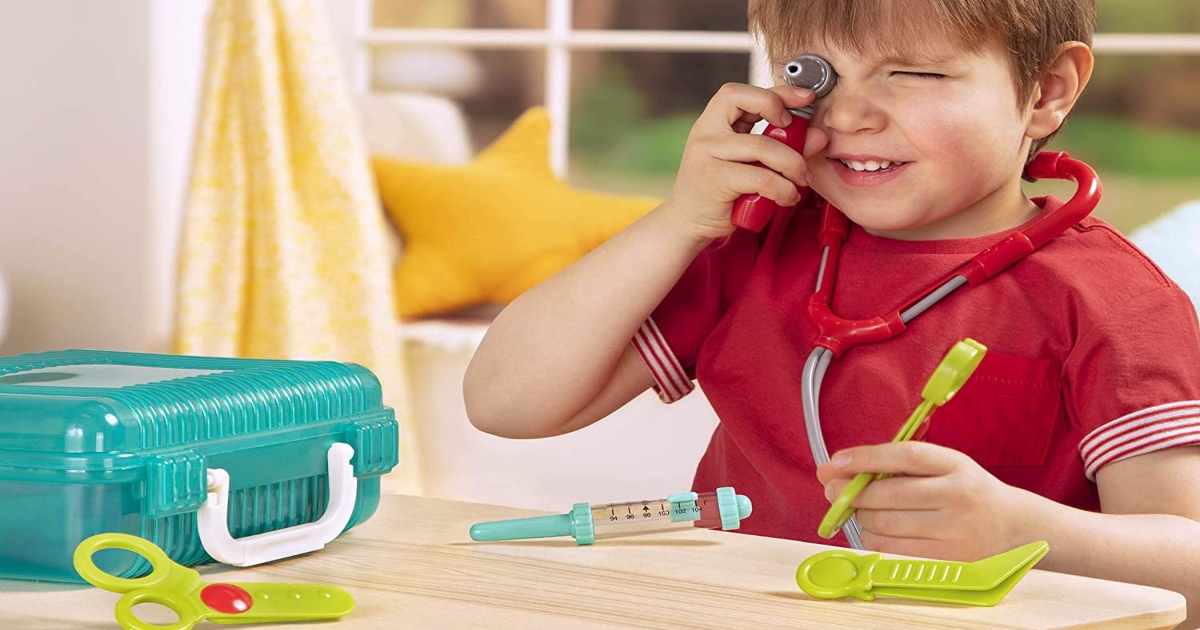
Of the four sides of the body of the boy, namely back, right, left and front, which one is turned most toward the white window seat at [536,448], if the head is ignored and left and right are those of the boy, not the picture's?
right

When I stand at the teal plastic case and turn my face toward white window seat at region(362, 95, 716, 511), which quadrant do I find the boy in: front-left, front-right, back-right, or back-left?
front-right

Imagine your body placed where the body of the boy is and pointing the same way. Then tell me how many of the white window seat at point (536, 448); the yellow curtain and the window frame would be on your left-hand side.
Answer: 0

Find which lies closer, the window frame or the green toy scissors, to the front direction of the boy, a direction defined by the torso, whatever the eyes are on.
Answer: the green toy scissors

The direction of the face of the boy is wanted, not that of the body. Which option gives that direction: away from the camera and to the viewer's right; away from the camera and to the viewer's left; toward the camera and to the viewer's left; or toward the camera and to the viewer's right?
toward the camera and to the viewer's left

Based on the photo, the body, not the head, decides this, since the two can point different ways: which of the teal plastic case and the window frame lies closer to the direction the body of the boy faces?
the teal plastic case

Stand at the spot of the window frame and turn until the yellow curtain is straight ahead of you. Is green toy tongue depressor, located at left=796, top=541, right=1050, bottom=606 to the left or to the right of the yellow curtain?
left

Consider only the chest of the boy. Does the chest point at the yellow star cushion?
no

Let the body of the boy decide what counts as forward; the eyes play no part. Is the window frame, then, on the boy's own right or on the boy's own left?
on the boy's own right

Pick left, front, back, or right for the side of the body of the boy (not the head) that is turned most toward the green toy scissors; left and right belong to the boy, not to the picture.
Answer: front

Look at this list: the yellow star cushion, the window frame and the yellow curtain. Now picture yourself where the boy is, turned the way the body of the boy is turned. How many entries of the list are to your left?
0

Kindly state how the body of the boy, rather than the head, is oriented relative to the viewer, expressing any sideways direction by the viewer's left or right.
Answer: facing the viewer and to the left of the viewer
